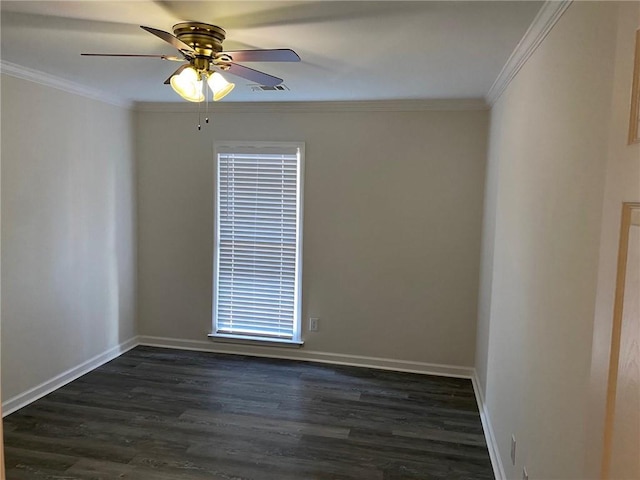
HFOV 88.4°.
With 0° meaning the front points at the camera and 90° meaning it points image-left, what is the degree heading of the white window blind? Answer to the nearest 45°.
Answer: approximately 0°

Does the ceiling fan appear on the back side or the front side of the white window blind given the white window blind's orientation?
on the front side
